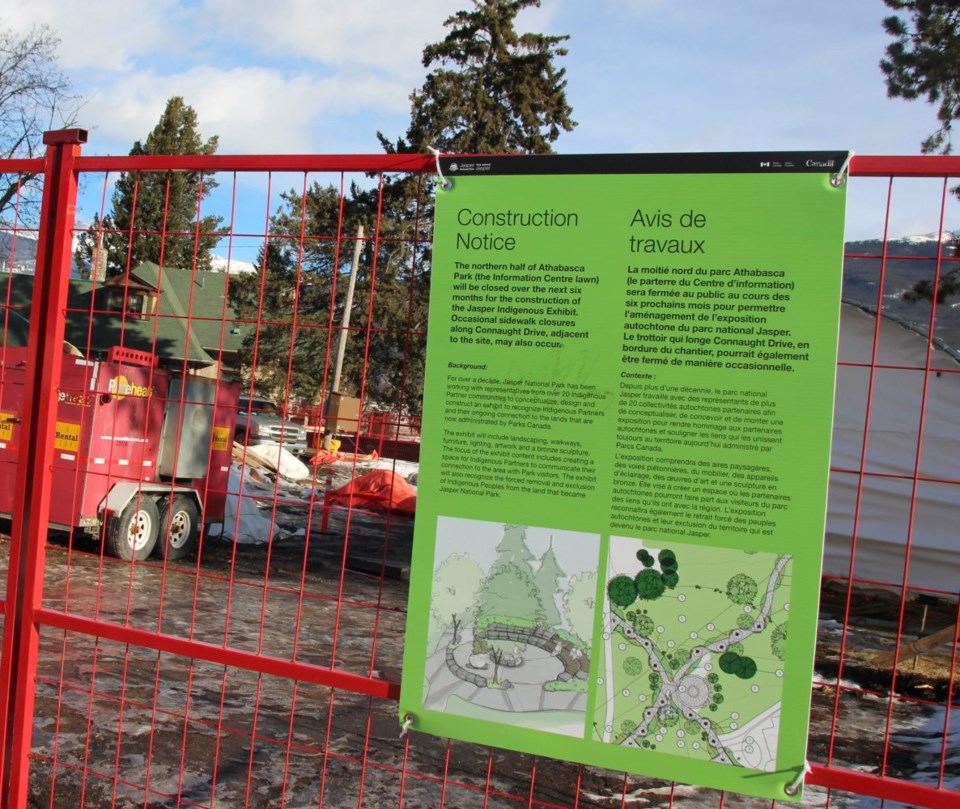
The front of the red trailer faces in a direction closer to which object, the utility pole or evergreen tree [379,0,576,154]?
the evergreen tree

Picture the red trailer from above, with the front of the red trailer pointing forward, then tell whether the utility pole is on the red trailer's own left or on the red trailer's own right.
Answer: on the red trailer's own right

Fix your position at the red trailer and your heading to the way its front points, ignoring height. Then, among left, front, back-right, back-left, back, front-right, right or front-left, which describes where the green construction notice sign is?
back-right

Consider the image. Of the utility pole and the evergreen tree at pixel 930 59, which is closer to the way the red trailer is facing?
the utility pole
